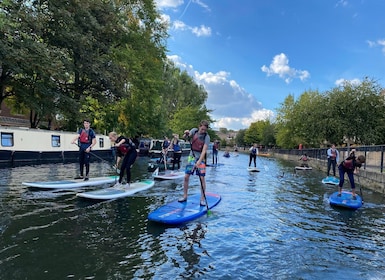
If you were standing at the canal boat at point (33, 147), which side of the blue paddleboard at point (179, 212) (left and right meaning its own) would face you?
right

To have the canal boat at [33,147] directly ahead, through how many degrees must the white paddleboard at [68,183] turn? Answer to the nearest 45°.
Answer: approximately 90° to its right

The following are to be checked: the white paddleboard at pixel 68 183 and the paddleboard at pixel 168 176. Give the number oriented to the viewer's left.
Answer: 2

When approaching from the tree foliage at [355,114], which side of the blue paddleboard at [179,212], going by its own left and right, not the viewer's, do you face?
back

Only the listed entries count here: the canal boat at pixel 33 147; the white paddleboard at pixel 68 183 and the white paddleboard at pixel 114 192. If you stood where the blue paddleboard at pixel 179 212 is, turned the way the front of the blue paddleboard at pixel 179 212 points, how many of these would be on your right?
3

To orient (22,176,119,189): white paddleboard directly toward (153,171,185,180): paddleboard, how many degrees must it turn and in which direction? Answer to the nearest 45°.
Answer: approximately 135° to its right

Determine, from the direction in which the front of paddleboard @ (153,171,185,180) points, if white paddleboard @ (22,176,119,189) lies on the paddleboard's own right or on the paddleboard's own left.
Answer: on the paddleboard's own left

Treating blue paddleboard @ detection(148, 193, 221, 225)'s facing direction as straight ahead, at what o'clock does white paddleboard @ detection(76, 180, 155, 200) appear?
The white paddleboard is roughly at 3 o'clock from the blue paddleboard.

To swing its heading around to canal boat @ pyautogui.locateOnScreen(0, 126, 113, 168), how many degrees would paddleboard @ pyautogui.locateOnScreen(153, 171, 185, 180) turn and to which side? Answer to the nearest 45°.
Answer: approximately 45° to its right

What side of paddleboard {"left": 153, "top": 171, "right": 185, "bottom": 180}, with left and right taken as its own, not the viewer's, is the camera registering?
left

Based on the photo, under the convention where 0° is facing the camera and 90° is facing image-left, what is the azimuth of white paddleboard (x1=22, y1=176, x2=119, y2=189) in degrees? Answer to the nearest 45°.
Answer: approximately 90°

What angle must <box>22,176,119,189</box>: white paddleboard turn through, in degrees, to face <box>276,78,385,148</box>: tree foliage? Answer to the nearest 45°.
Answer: approximately 135° to its right

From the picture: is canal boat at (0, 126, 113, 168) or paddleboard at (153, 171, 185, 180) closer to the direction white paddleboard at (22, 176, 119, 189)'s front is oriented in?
the canal boat
